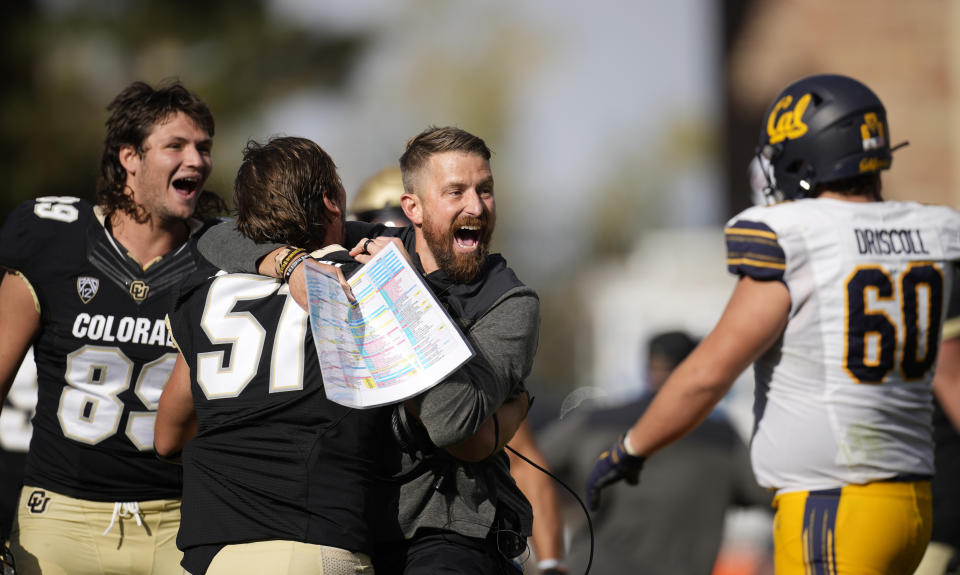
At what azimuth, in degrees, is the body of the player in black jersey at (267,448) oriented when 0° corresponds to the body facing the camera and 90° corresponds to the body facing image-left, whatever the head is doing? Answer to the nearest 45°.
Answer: approximately 225°

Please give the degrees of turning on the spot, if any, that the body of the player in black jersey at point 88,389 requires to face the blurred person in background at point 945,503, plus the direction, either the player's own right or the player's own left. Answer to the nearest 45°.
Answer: approximately 45° to the player's own left

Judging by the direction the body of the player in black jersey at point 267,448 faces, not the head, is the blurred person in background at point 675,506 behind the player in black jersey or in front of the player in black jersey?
in front

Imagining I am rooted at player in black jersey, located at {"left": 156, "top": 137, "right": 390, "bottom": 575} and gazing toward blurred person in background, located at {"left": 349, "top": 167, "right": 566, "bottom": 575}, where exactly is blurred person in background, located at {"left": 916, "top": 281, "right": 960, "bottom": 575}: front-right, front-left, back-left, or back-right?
front-right

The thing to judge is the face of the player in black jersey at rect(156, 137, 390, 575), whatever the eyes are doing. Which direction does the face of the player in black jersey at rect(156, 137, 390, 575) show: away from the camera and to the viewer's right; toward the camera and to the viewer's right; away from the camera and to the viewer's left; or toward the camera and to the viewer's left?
away from the camera and to the viewer's right

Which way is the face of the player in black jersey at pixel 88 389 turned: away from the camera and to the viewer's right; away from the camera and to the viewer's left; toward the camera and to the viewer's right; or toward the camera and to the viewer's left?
toward the camera and to the viewer's right

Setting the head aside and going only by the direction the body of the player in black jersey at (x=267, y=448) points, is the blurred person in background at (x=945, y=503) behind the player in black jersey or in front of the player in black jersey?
in front

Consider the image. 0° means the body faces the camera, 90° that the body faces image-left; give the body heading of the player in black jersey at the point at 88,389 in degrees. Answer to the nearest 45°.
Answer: approximately 315°

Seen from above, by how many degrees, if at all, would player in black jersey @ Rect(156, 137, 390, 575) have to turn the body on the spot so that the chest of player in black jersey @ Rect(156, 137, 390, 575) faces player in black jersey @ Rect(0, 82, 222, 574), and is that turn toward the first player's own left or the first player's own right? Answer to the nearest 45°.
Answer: approximately 90° to the first player's own left

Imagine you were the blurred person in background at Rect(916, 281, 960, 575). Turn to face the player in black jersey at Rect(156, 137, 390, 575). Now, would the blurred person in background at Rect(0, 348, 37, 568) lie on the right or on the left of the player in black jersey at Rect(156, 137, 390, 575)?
right

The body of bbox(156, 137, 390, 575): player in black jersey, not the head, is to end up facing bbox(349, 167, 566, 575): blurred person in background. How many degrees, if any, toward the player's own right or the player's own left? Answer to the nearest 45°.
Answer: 0° — they already face them

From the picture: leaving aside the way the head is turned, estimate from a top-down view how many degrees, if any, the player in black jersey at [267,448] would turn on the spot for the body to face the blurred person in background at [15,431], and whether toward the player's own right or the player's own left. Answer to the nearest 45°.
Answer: approximately 90° to the player's own left

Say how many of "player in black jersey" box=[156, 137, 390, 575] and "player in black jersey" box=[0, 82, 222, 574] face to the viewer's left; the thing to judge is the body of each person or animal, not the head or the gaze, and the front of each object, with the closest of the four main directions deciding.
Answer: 0
